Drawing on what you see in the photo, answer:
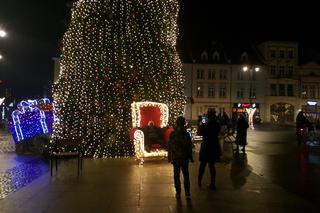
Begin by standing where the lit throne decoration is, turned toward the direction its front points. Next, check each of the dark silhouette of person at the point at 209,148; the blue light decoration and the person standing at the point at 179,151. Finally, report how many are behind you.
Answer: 1

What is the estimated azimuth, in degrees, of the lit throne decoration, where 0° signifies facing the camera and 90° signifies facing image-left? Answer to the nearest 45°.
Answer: approximately 315°

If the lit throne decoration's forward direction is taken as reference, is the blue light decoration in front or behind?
behind
